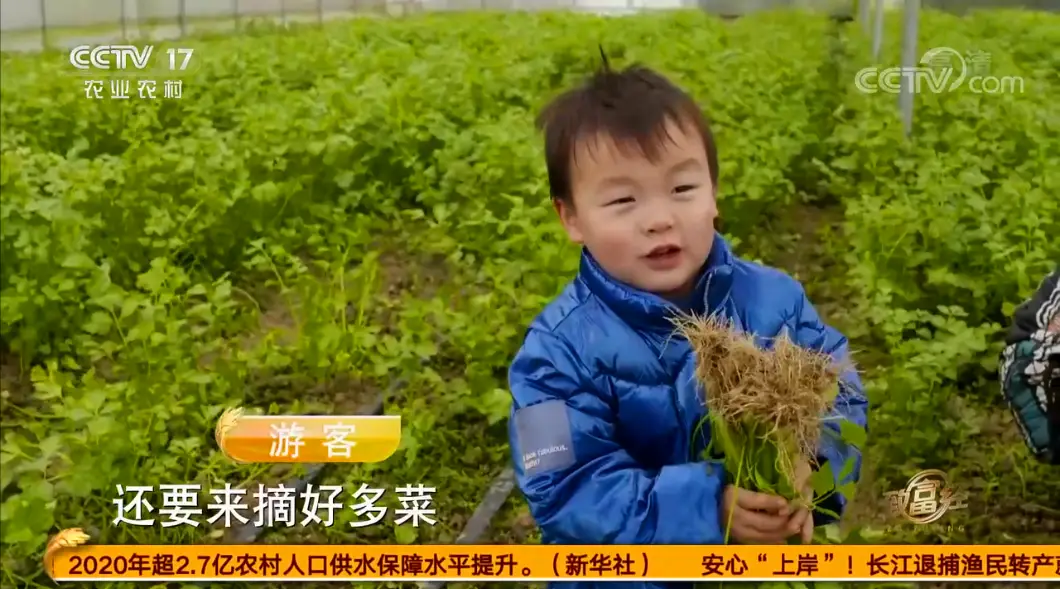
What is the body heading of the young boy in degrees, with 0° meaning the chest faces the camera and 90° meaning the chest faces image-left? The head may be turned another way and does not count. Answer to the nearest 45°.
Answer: approximately 315°

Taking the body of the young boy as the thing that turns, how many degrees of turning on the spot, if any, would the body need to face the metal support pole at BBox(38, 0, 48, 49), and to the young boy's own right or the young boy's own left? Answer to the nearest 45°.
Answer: approximately 135° to the young boy's own right
